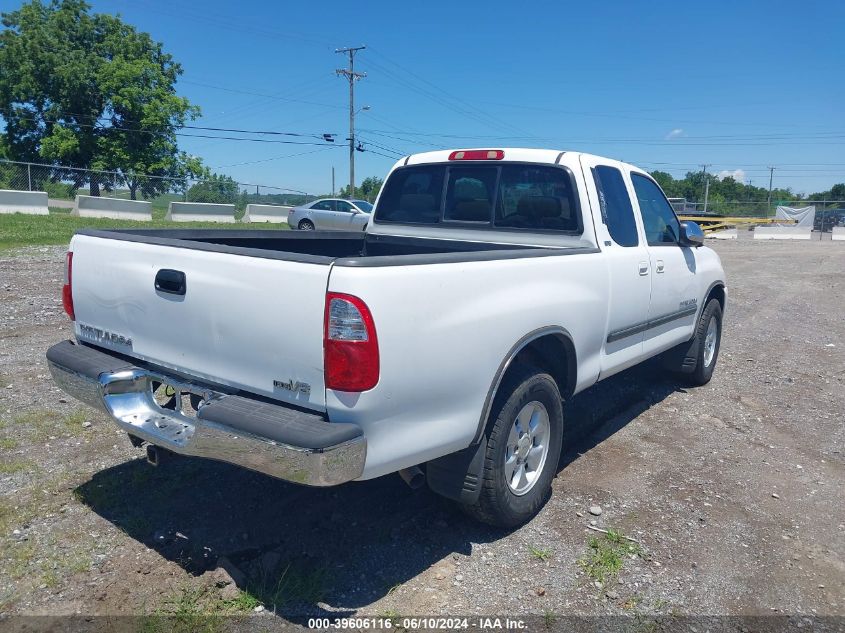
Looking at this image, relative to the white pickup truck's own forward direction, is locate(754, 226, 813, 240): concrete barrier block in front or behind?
in front

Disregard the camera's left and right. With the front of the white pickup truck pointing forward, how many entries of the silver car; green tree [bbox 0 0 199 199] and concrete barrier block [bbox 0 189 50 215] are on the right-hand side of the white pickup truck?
0

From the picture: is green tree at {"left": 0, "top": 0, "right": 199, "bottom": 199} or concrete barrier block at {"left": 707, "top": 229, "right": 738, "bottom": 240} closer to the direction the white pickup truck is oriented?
the concrete barrier block

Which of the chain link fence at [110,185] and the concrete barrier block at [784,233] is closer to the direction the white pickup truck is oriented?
the concrete barrier block

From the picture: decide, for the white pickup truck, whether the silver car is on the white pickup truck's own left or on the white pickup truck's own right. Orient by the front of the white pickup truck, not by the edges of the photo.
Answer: on the white pickup truck's own left

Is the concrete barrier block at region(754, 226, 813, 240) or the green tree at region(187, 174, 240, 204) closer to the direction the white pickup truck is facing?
the concrete barrier block

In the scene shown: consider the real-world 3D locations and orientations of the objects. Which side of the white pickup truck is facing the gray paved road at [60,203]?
left

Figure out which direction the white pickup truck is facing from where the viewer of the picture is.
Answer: facing away from the viewer and to the right of the viewer

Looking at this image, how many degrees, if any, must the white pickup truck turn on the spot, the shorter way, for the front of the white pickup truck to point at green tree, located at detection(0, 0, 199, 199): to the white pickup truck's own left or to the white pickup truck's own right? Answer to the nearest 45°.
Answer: approximately 90° to the white pickup truck's own left

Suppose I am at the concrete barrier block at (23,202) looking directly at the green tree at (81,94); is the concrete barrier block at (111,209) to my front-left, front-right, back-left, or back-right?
front-right

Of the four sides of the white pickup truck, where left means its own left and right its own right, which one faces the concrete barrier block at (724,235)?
front

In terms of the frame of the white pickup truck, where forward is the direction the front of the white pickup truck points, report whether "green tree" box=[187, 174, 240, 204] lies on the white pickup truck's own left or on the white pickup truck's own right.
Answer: on the white pickup truck's own left

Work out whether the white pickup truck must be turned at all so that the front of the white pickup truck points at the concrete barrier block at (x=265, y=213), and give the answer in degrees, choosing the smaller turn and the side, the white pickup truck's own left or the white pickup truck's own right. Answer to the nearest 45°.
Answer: approximately 45° to the white pickup truck's own left

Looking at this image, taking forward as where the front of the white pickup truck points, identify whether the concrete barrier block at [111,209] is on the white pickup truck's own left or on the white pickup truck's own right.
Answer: on the white pickup truck's own left

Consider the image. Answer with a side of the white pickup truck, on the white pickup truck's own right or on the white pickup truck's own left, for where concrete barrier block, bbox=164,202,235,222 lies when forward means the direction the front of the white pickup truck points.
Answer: on the white pickup truck's own left

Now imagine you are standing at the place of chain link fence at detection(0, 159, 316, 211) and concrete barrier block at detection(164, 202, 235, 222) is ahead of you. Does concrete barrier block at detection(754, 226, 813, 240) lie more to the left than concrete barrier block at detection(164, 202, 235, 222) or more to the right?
left
